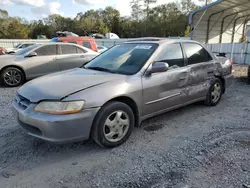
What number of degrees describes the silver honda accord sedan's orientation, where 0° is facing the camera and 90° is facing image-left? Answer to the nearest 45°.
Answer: approximately 45°

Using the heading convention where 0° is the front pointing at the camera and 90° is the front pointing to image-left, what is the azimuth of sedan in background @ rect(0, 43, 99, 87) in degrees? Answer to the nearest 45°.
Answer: approximately 90°

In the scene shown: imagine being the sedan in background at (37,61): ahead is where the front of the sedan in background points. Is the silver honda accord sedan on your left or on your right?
on your left

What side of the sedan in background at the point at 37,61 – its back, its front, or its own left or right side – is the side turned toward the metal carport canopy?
back

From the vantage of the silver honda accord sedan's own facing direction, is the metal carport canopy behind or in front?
behind

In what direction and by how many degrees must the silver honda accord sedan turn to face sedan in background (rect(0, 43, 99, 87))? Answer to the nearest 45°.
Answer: approximately 90° to its right
